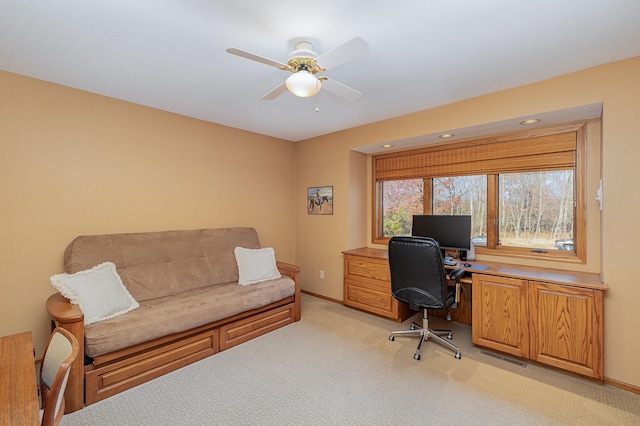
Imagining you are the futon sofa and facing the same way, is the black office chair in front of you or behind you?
in front

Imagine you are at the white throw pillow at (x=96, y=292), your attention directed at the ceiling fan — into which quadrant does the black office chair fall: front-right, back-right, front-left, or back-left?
front-left

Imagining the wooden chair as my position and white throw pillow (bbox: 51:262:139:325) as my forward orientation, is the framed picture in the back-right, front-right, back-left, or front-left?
front-right

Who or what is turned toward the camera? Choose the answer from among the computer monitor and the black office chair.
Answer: the computer monitor

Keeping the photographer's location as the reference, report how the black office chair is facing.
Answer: facing away from the viewer and to the right of the viewer

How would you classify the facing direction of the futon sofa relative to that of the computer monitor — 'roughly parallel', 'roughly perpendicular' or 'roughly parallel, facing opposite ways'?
roughly perpendicular

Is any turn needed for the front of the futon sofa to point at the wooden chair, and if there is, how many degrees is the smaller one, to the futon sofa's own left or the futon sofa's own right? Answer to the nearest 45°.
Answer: approximately 45° to the futon sofa's own right

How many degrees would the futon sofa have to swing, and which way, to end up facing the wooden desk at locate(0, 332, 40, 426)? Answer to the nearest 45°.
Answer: approximately 45° to its right

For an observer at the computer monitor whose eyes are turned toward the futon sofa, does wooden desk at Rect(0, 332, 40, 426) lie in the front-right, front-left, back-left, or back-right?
front-left

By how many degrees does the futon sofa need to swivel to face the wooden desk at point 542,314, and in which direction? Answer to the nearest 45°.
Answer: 0° — it already faces it

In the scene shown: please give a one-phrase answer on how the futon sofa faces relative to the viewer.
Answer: facing the viewer and to the right of the viewer

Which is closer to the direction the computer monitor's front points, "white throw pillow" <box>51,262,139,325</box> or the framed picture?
the white throw pillow

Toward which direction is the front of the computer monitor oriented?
toward the camera

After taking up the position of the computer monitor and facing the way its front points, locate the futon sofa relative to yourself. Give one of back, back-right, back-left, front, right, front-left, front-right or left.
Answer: front-right

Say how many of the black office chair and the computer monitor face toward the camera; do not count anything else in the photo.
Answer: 1

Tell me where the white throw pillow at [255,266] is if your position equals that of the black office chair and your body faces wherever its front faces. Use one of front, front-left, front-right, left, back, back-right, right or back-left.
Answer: back-left

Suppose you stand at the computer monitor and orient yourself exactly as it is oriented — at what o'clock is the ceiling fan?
The ceiling fan is roughly at 1 o'clock from the computer monitor.
